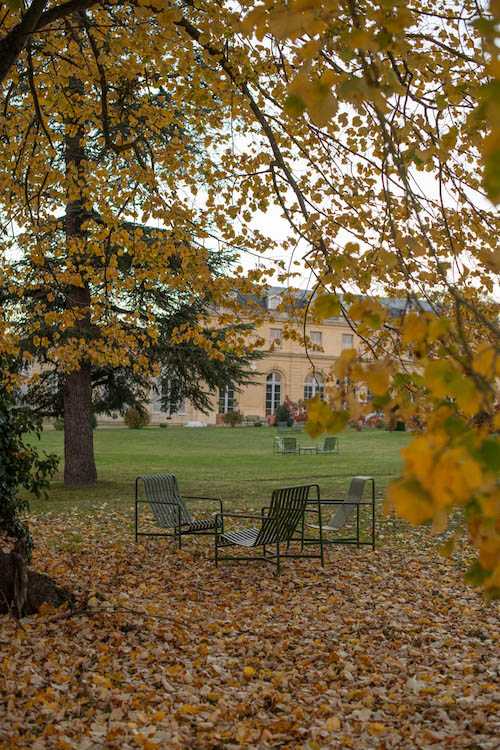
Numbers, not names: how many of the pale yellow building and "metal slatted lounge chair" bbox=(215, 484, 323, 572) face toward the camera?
1

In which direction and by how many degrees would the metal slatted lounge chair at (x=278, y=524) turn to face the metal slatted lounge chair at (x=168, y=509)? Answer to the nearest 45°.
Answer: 0° — it already faces it

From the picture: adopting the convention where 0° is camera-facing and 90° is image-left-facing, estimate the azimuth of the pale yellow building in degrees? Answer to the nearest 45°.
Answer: approximately 0°

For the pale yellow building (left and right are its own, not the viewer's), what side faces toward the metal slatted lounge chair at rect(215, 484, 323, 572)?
front

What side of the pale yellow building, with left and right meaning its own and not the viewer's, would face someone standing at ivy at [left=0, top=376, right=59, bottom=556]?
front
